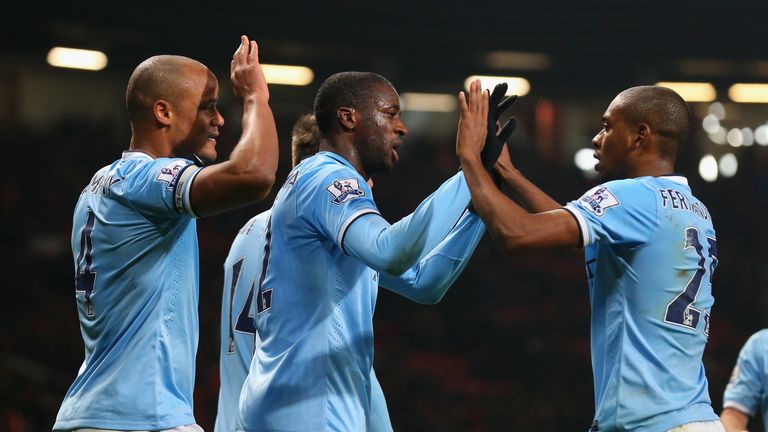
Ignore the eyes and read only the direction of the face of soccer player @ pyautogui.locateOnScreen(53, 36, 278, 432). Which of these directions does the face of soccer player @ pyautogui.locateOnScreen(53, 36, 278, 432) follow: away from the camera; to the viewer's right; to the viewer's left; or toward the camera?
to the viewer's right

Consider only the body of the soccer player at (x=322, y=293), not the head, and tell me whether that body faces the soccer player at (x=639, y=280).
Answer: yes

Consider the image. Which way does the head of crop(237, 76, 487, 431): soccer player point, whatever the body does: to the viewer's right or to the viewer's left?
to the viewer's right

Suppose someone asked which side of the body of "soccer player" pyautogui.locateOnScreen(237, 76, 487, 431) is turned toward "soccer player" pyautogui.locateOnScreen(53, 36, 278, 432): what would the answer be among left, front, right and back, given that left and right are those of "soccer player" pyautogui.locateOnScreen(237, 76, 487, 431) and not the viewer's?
back

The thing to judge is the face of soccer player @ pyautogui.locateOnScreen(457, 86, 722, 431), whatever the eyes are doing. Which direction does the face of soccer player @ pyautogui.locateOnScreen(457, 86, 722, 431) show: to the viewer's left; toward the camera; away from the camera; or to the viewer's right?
to the viewer's left

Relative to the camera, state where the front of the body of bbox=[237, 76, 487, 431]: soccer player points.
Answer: to the viewer's right
